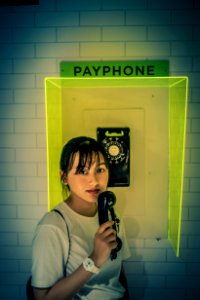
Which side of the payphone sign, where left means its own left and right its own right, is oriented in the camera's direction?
front

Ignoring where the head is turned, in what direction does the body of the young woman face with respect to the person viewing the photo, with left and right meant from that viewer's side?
facing the viewer and to the right of the viewer

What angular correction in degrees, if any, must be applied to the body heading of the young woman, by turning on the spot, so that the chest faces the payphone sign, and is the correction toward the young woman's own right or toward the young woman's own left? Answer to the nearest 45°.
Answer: approximately 135° to the young woman's own left

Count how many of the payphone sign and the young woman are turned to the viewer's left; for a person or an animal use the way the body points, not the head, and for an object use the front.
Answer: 0

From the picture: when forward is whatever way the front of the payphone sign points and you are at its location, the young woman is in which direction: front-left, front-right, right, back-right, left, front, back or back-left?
front
